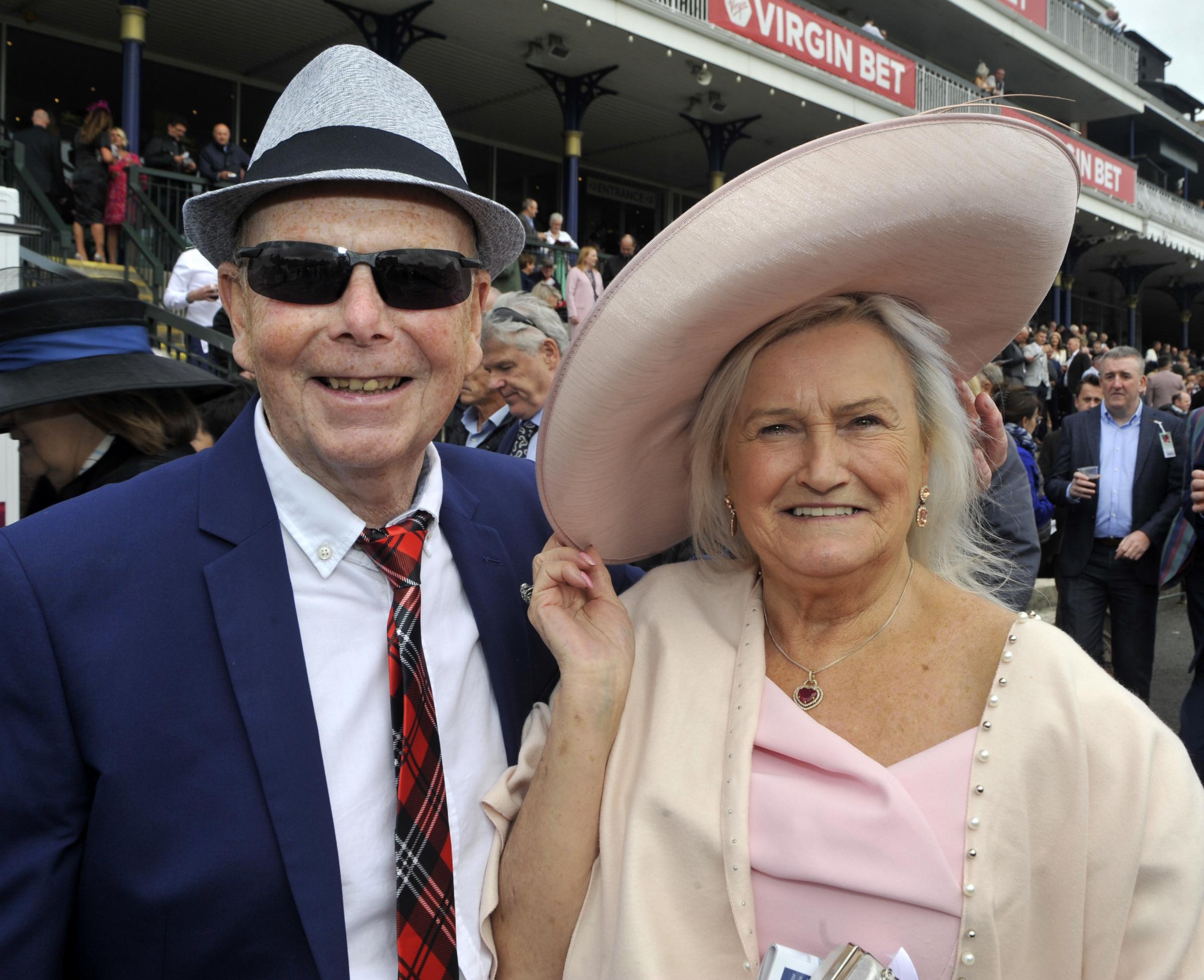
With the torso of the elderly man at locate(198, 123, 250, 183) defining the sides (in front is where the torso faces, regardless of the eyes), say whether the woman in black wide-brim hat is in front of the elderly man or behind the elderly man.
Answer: in front

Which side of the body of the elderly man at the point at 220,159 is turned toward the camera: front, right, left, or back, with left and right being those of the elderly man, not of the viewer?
front

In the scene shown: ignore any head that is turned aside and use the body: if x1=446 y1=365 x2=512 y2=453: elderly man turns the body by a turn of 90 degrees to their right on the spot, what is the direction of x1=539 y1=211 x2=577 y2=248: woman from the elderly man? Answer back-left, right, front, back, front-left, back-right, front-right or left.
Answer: front-right

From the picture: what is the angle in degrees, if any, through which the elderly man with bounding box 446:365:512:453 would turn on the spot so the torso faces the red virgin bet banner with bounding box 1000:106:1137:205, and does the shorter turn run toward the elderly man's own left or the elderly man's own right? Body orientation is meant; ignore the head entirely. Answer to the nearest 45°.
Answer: approximately 180°

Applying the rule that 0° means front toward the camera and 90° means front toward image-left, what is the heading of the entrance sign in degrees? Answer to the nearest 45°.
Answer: approximately 315°

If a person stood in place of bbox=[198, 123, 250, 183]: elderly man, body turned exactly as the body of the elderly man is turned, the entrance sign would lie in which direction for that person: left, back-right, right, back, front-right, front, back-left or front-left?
back-left

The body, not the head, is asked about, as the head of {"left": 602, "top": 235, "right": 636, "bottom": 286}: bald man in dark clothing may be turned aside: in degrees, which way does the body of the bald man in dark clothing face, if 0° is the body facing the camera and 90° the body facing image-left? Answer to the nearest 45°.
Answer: approximately 45°
